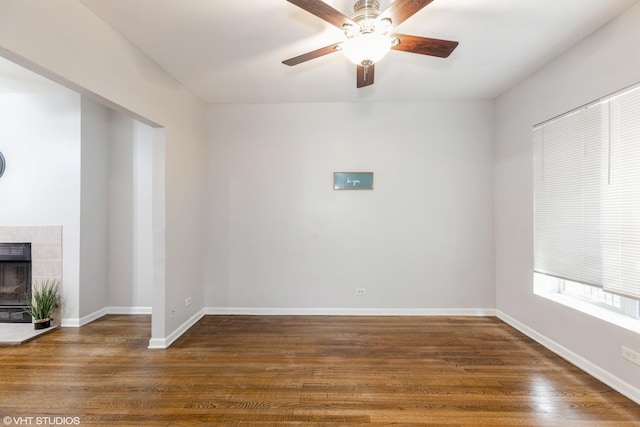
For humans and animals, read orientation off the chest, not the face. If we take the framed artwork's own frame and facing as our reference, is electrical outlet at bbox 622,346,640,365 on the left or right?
on its left

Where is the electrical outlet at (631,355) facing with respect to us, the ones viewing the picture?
facing the viewer and to the left of the viewer

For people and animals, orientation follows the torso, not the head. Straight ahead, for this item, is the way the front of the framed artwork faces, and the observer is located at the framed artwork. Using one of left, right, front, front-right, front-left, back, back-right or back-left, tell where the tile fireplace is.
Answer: right

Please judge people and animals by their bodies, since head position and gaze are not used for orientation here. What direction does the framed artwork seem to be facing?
toward the camera

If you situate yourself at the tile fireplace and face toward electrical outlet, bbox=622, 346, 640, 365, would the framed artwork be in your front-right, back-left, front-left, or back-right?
front-left

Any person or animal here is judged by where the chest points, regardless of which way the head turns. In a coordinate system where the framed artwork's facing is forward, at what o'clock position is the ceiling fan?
The ceiling fan is roughly at 12 o'clock from the framed artwork.

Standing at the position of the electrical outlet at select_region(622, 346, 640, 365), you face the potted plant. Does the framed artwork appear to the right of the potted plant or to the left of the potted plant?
right

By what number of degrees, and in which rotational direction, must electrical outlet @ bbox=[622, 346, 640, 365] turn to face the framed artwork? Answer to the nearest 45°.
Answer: approximately 45° to its right

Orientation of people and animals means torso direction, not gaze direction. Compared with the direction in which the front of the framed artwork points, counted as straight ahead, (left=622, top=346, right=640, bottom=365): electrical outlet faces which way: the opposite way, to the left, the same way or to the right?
to the right

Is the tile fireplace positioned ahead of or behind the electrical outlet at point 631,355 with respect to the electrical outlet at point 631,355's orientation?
ahead

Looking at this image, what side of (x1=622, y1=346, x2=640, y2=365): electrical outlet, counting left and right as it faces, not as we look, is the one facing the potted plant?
front

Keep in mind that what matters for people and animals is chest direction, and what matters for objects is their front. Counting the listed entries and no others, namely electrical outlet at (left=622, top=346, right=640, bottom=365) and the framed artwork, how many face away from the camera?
0
